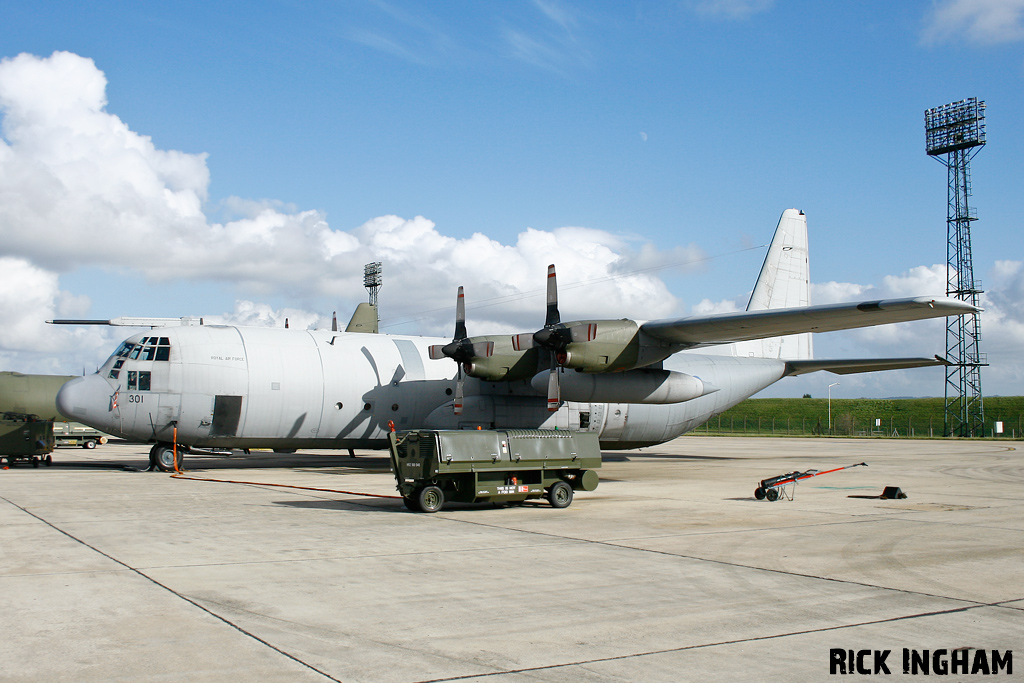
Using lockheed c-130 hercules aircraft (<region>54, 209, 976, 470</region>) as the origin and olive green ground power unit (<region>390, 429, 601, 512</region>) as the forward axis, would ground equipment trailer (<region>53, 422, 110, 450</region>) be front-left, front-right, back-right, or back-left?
back-right

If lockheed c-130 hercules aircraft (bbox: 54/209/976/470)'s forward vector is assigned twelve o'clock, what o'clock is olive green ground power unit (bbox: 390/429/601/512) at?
The olive green ground power unit is roughly at 10 o'clock from the lockheed c-130 hercules aircraft.

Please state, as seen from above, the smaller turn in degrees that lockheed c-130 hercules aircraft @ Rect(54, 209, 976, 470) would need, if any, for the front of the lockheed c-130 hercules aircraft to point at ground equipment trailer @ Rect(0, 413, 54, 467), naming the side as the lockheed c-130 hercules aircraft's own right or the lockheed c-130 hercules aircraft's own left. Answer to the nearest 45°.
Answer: approximately 45° to the lockheed c-130 hercules aircraft's own right

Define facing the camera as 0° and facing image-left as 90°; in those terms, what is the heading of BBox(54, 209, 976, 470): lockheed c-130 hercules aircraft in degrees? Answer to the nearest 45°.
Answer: approximately 45°

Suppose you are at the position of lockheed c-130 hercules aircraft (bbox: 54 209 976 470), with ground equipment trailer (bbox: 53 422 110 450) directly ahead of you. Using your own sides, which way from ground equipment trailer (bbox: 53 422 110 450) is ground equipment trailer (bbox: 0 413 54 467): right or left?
left
